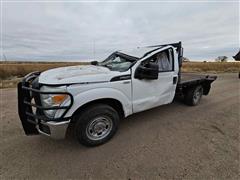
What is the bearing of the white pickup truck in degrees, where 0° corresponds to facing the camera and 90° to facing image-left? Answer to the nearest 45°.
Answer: approximately 45°
